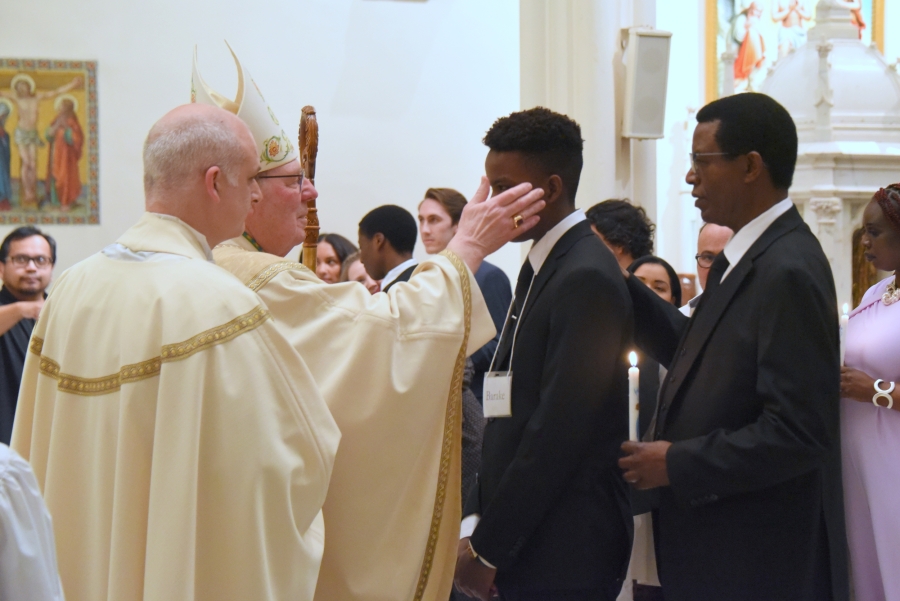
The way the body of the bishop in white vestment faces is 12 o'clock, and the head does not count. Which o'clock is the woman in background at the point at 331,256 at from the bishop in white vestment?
The woman in background is roughly at 9 o'clock from the bishop in white vestment.

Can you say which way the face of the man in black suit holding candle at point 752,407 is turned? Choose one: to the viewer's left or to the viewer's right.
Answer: to the viewer's left

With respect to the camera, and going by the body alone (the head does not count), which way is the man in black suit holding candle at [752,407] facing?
to the viewer's left

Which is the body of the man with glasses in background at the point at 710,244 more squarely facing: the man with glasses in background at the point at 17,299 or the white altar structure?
the man with glasses in background

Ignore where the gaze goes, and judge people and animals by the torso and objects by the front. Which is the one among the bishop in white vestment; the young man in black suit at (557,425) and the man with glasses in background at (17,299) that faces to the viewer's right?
the bishop in white vestment

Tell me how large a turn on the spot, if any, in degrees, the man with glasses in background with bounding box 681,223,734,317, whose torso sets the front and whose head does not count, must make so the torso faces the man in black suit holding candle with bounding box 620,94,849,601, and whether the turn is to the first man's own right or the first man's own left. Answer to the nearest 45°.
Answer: approximately 45° to the first man's own left

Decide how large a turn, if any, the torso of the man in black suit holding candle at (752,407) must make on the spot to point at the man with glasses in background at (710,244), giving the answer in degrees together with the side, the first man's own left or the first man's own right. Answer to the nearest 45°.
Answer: approximately 90° to the first man's own right

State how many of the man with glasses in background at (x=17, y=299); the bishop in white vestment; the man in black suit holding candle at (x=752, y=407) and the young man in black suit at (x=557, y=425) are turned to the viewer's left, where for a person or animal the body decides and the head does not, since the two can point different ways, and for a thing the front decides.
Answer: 2

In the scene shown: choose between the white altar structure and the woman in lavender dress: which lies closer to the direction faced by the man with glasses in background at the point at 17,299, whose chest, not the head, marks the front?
the woman in lavender dress

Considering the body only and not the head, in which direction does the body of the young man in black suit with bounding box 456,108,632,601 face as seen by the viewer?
to the viewer's left

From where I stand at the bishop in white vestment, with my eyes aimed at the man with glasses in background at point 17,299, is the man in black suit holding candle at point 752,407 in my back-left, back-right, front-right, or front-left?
back-right

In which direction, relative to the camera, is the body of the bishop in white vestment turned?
to the viewer's right
